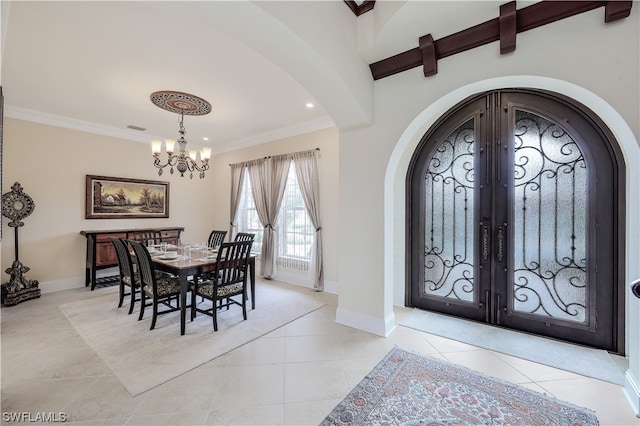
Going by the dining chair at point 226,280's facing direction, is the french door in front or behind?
behind

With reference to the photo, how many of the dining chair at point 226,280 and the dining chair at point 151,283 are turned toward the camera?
0

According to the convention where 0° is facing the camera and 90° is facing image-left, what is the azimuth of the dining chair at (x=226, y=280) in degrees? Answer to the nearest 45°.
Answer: approximately 135°

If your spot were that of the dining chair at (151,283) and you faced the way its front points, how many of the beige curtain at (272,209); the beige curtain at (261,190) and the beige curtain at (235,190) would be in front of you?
3

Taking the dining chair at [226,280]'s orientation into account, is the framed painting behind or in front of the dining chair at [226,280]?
in front

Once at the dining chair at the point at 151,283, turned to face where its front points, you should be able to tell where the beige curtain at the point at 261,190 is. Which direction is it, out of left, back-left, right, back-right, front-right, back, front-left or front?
front

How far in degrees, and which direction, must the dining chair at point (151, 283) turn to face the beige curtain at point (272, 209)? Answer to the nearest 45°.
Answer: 0° — it already faces it

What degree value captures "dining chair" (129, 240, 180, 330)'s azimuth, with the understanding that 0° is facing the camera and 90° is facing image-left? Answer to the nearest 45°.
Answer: approximately 225°

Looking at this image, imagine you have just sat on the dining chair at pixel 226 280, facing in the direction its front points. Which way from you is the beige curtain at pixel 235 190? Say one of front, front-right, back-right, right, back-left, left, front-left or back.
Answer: front-right

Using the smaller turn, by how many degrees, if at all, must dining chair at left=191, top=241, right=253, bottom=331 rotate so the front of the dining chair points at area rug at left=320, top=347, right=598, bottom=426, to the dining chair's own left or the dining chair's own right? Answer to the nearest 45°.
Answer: approximately 180°

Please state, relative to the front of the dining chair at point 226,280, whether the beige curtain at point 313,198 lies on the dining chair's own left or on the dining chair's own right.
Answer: on the dining chair's own right

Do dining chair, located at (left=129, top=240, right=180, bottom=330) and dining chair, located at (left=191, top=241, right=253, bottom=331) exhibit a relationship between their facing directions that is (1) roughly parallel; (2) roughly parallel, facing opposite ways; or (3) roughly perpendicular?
roughly perpendicular

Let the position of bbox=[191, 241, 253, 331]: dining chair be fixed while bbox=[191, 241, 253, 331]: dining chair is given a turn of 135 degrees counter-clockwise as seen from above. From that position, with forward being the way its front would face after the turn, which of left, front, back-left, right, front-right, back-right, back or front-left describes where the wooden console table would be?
back-right
